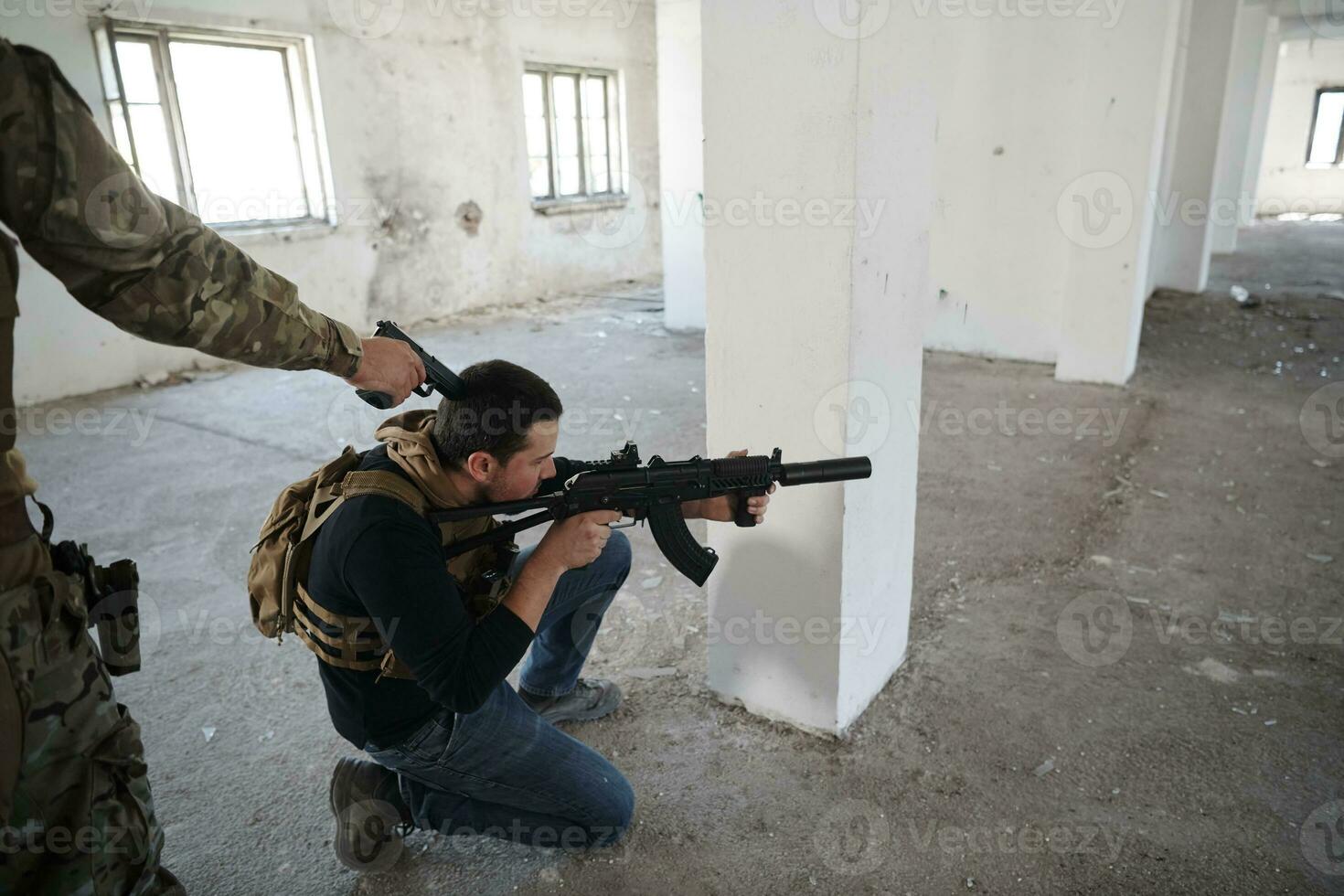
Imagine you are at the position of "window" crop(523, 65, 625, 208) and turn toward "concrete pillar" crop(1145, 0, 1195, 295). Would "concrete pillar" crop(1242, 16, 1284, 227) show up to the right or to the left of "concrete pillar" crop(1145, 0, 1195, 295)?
left

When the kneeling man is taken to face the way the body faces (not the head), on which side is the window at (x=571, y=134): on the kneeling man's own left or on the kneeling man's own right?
on the kneeling man's own left

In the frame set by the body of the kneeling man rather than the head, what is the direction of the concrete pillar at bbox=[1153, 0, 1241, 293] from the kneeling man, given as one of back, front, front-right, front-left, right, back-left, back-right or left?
front-left

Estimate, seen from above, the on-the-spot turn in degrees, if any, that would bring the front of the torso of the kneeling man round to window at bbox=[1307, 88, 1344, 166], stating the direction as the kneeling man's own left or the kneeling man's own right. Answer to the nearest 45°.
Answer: approximately 45° to the kneeling man's own left

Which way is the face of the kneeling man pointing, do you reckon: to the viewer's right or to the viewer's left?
to the viewer's right

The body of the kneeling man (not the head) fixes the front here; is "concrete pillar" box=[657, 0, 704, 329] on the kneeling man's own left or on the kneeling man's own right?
on the kneeling man's own left

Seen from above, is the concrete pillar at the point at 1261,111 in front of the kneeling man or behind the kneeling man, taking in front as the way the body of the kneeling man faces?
in front

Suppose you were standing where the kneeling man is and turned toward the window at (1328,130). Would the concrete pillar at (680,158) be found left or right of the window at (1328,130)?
left

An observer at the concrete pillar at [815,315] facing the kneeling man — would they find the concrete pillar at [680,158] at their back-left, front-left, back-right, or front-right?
back-right

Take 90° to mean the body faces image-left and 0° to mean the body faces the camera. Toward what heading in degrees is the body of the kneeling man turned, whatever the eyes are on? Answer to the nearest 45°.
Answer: approximately 270°

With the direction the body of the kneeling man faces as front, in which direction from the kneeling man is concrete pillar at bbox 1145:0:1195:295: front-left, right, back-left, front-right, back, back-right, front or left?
front-left

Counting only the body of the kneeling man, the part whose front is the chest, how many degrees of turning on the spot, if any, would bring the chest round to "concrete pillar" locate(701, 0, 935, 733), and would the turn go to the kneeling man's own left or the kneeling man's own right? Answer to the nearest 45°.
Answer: approximately 45° to the kneeling man's own left
